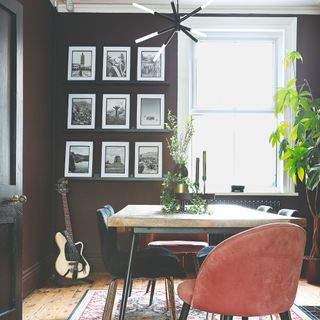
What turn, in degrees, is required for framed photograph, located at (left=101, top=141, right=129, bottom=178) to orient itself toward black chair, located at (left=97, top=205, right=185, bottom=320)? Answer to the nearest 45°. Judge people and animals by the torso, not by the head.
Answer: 0° — it already faces it

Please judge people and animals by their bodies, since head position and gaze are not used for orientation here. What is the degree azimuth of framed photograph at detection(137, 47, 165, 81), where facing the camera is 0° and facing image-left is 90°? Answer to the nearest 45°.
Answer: approximately 0°

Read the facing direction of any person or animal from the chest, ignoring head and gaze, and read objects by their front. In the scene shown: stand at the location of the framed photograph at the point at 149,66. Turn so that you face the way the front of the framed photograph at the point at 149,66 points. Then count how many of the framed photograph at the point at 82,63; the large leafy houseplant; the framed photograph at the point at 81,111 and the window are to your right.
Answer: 2
